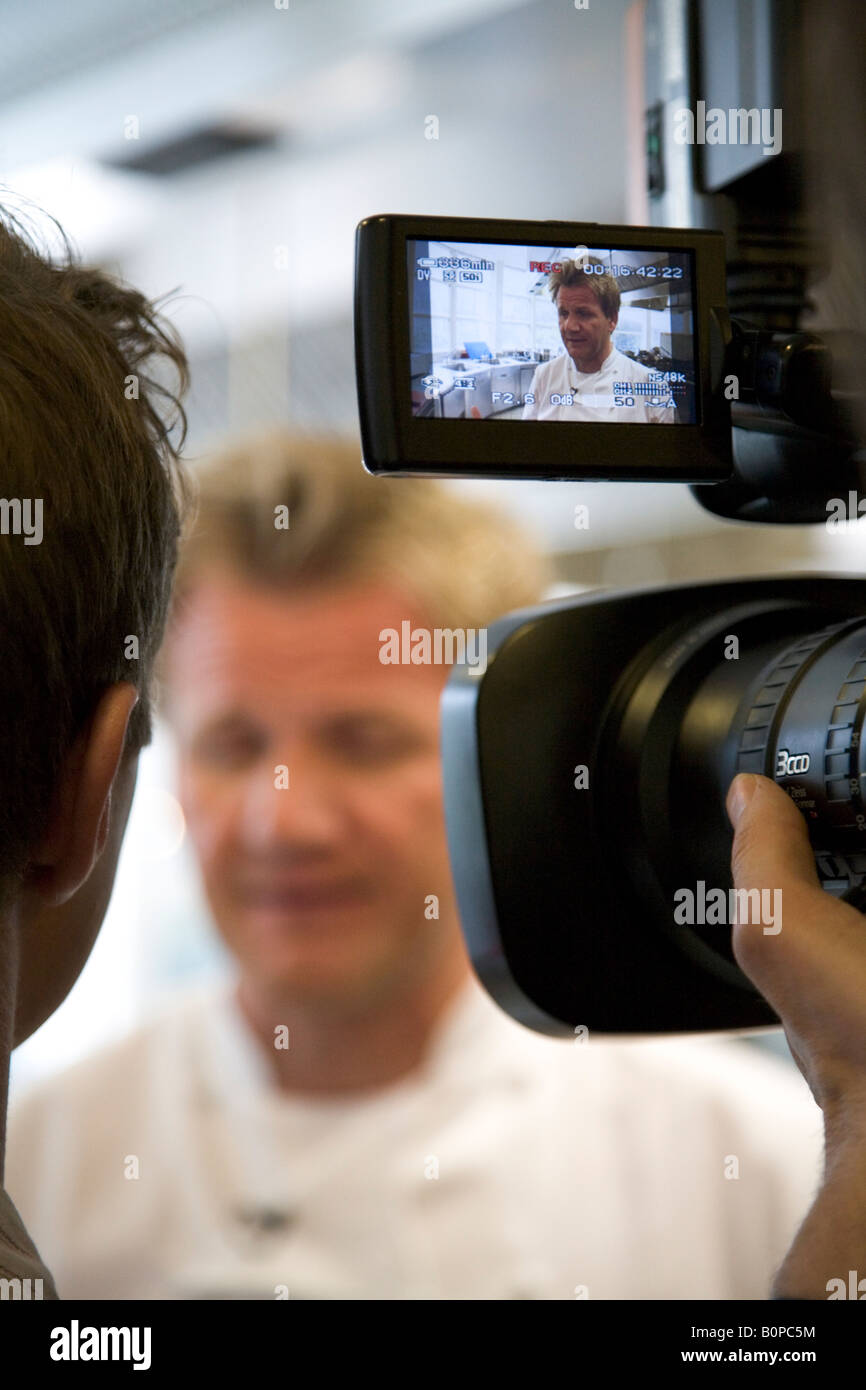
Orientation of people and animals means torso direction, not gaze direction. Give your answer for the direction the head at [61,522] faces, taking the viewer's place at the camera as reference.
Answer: facing away from the viewer and to the right of the viewer

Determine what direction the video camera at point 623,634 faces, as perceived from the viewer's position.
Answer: facing away from the viewer and to the left of the viewer

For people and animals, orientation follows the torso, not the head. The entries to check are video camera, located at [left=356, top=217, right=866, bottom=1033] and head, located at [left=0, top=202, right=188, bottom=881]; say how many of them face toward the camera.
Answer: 0
